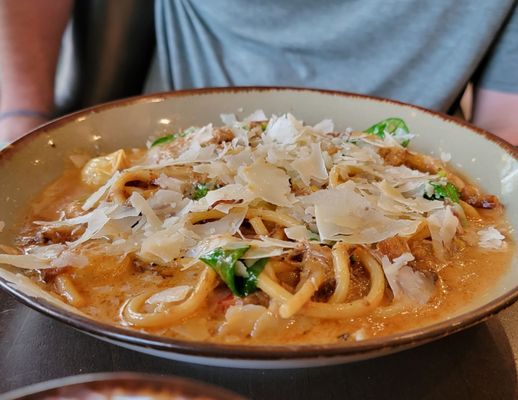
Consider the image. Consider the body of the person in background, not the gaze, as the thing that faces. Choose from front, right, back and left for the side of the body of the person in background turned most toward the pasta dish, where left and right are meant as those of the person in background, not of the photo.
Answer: front

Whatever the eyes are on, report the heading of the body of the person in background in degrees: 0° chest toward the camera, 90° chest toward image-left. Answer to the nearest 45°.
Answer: approximately 0°

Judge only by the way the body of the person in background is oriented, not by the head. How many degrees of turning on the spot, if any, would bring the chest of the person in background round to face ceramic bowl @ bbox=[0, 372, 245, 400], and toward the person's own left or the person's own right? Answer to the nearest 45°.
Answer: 0° — they already face it

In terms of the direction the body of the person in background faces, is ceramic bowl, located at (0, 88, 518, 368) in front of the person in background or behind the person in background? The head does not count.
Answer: in front
